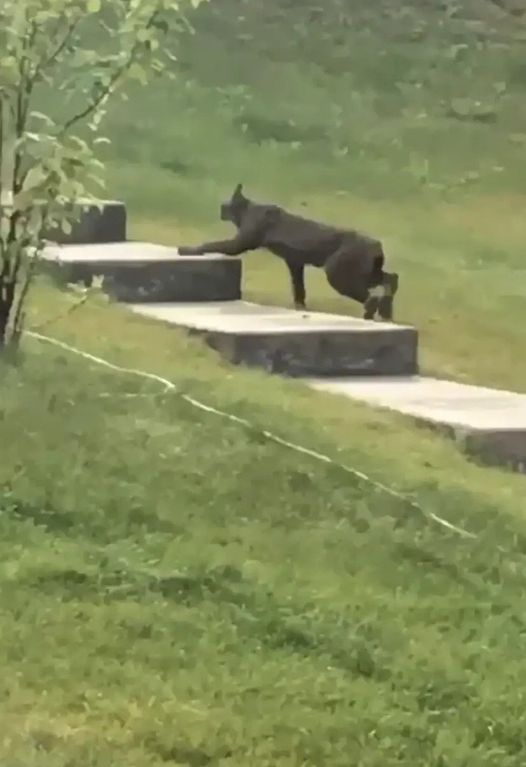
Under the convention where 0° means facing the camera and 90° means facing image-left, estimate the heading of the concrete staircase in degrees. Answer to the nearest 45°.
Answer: approximately 315°
